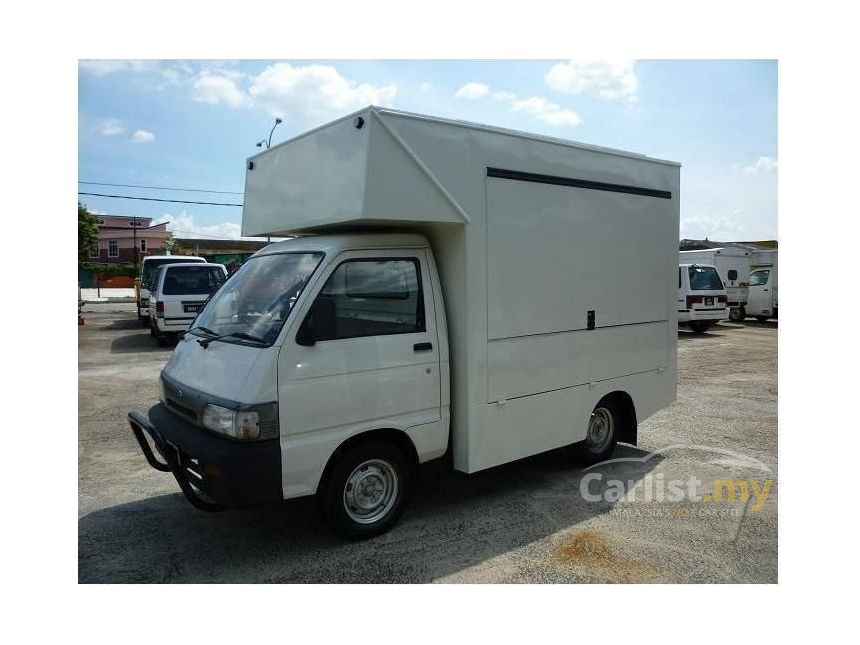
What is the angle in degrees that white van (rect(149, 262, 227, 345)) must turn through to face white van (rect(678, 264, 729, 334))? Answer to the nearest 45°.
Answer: approximately 90° to its right

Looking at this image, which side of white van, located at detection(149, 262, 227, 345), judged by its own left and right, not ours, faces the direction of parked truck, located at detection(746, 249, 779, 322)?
right

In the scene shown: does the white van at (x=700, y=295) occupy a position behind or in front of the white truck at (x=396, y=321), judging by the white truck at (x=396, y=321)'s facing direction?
behind

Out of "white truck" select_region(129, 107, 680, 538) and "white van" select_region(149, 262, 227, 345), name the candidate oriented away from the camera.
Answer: the white van

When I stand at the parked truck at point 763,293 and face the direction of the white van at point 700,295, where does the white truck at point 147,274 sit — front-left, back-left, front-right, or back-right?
front-right

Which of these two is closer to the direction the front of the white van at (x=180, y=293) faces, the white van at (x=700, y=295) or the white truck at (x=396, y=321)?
the white van

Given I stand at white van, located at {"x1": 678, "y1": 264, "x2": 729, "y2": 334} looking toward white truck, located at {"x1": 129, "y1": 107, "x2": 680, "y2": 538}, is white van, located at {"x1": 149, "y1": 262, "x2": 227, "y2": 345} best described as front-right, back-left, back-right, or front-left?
front-right

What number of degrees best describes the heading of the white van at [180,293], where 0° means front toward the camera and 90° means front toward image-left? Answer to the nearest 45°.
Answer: approximately 180°

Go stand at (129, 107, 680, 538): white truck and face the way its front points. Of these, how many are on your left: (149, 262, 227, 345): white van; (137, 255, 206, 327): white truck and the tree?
0

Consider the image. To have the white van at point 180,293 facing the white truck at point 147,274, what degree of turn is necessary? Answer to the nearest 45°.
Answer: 0° — it already faces it

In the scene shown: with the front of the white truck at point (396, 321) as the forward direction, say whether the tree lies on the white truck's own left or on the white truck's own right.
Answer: on the white truck's own right

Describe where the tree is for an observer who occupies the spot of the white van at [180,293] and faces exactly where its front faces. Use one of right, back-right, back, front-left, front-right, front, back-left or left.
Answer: front

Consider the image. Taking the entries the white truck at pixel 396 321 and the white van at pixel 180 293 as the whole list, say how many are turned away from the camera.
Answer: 1

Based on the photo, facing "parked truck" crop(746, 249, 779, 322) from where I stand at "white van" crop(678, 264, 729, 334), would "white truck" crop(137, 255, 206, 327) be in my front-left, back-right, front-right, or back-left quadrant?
back-left

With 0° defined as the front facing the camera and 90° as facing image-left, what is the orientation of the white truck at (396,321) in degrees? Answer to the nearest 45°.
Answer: approximately 45°

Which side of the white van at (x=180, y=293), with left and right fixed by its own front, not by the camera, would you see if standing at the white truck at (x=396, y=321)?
back
